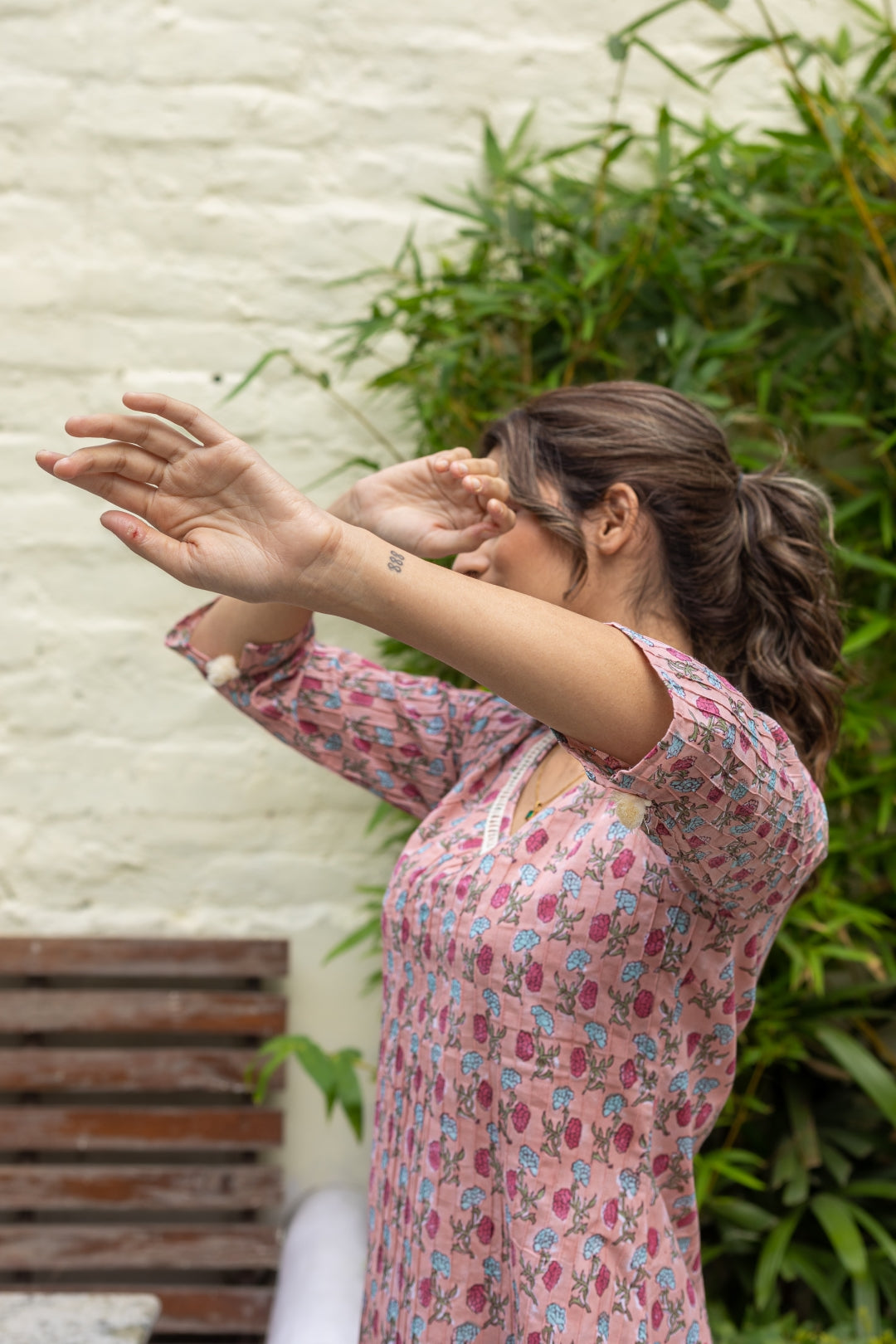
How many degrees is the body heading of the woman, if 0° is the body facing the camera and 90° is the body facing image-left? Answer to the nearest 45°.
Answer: approximately 45°

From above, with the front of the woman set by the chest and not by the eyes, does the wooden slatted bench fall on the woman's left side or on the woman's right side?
on the woman's right side

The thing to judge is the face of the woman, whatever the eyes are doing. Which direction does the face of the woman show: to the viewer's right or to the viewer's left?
to the viewer's left
